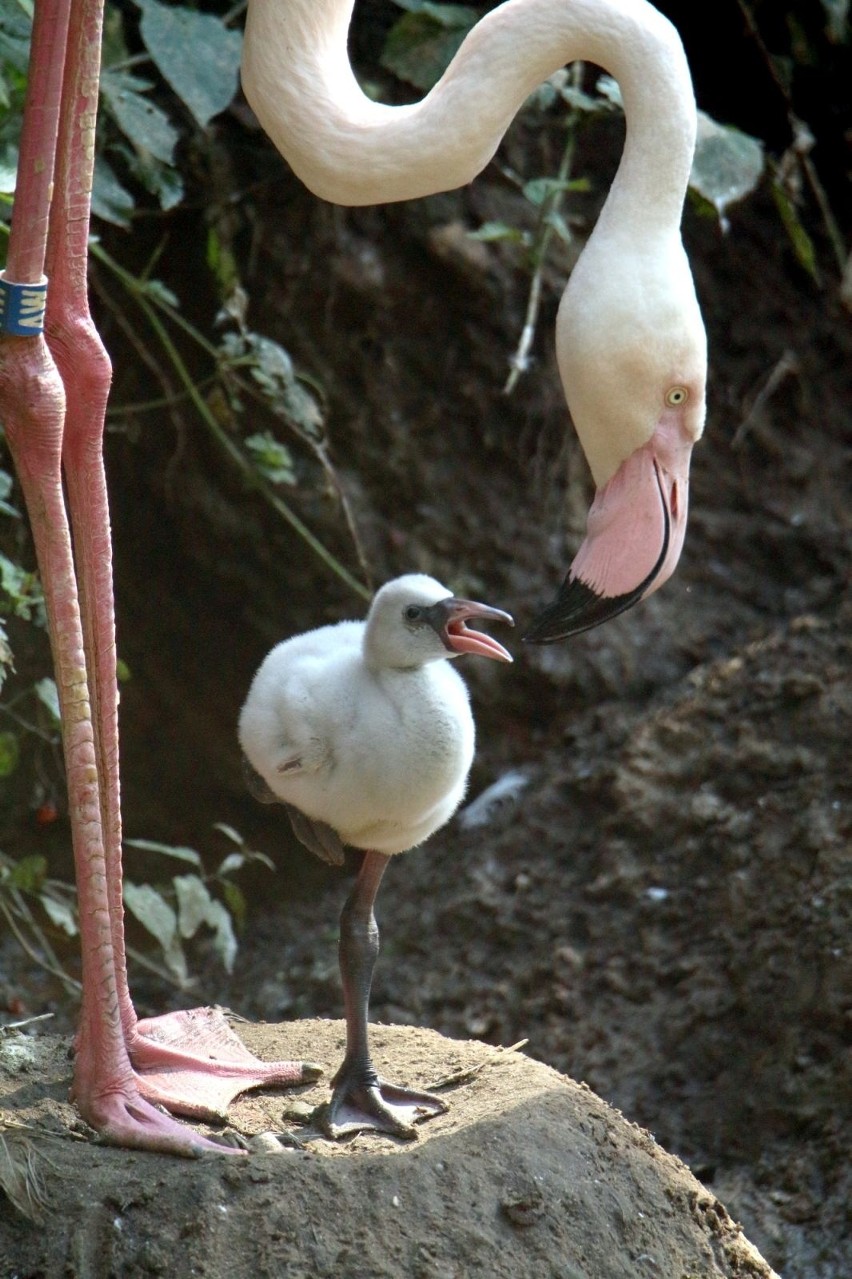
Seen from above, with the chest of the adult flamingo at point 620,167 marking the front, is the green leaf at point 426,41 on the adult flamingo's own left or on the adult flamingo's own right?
on the adult flamingo's own left

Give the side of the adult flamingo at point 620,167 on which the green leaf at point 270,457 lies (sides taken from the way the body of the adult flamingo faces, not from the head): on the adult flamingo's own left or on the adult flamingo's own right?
on the adult flamingo's own left

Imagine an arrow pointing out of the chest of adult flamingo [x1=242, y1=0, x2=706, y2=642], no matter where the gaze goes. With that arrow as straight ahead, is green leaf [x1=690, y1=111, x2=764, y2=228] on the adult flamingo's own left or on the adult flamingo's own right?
on the adult flamingo's own left

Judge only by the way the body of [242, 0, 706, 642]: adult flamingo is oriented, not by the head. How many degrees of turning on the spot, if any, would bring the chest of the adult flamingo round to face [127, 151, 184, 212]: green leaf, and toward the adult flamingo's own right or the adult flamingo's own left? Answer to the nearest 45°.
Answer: approximately 135° to the adult flamingo's own left

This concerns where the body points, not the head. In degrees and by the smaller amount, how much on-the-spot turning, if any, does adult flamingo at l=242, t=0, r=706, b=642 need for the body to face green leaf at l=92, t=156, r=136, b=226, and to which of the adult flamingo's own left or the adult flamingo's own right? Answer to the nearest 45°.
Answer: approximately 135° to the adult flamingo's own left

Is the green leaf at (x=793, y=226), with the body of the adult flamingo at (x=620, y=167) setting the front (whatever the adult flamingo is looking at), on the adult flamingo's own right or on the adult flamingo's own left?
on the adult flamingo's own left

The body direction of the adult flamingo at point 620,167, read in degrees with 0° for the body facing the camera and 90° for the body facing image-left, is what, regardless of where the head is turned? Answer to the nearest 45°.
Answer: approximately 270°
